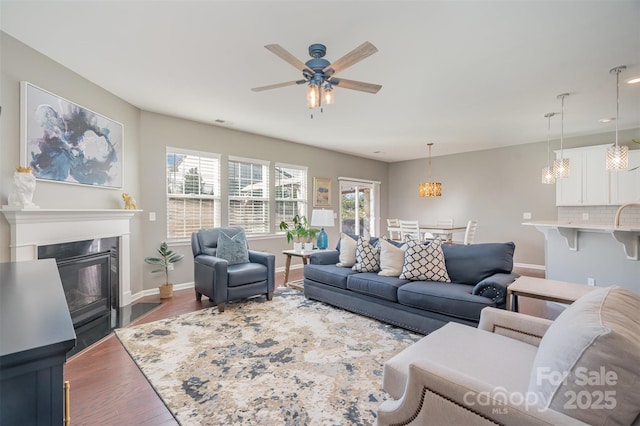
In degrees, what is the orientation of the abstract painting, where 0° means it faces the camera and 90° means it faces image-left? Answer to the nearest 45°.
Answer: approximately 315°

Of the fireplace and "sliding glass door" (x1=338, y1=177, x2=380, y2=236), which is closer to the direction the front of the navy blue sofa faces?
the fireplace

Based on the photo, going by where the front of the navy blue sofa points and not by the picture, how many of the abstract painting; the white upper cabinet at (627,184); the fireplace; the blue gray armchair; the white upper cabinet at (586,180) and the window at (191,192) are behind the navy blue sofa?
2

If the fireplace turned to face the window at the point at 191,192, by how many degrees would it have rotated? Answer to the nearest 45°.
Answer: approximately 90° to its left

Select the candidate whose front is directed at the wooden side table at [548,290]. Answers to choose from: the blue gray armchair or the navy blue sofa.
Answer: the blue gray armchair

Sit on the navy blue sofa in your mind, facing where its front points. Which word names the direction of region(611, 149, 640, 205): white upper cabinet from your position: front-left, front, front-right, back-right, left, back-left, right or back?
back

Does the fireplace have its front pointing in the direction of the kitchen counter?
yes

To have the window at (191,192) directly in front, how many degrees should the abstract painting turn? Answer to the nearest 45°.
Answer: approximately 90° to its left

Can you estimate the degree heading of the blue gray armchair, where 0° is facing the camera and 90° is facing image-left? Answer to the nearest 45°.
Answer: approximately 315°

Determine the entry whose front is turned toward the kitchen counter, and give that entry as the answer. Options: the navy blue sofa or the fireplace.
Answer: the fireplace

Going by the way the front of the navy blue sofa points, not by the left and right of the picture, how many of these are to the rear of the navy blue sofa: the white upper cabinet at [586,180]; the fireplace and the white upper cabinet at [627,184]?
2

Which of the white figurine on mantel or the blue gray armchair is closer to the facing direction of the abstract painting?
the blue gray armchair
